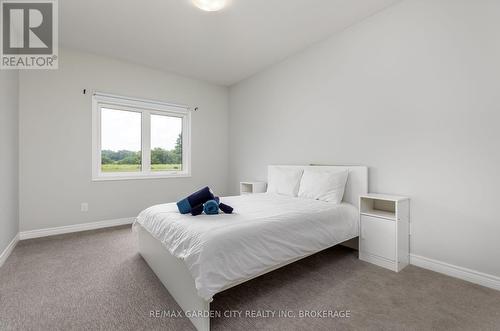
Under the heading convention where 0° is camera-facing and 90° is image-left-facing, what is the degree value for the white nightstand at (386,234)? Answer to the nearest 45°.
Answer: approximately 45°

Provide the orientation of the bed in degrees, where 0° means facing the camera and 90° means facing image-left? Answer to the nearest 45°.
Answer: approximately 45°

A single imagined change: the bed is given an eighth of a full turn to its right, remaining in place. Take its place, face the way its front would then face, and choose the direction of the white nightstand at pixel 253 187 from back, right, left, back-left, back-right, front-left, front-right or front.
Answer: right

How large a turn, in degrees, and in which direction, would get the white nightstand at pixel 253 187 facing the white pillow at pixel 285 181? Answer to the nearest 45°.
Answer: approximately 90° to its left
